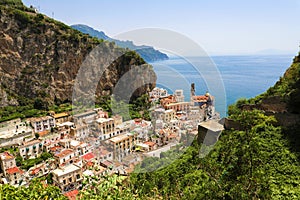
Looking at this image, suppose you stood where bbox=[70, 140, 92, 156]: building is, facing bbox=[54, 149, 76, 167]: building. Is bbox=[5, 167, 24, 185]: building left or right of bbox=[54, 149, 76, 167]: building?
right

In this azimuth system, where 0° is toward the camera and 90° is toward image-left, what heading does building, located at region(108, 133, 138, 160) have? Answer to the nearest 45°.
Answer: approximately 315°

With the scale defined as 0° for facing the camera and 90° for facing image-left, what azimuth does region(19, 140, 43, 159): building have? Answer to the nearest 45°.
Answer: approximately 315°

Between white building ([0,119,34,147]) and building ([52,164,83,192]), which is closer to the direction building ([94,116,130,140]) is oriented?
the building

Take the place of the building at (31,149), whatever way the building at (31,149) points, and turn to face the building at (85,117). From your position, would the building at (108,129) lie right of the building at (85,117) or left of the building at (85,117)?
right

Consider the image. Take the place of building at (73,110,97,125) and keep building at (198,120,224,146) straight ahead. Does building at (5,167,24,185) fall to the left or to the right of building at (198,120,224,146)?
right
